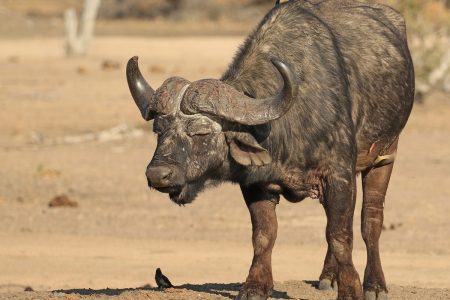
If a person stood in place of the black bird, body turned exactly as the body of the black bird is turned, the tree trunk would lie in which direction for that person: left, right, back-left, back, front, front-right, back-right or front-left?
right

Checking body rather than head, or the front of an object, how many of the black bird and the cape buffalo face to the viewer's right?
0

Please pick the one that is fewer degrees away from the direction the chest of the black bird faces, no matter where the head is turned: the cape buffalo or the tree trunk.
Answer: the tree trunk

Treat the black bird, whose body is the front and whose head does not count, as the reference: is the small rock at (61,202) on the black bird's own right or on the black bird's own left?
on the black bird's own right

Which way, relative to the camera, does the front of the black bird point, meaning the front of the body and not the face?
to the viewer's left

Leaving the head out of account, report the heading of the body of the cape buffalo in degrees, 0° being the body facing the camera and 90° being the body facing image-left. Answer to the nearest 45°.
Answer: approximately 45°

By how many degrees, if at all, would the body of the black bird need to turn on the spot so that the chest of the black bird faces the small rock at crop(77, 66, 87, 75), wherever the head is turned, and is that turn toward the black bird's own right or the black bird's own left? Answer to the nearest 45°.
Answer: approximately 90° to the black bird's own right
